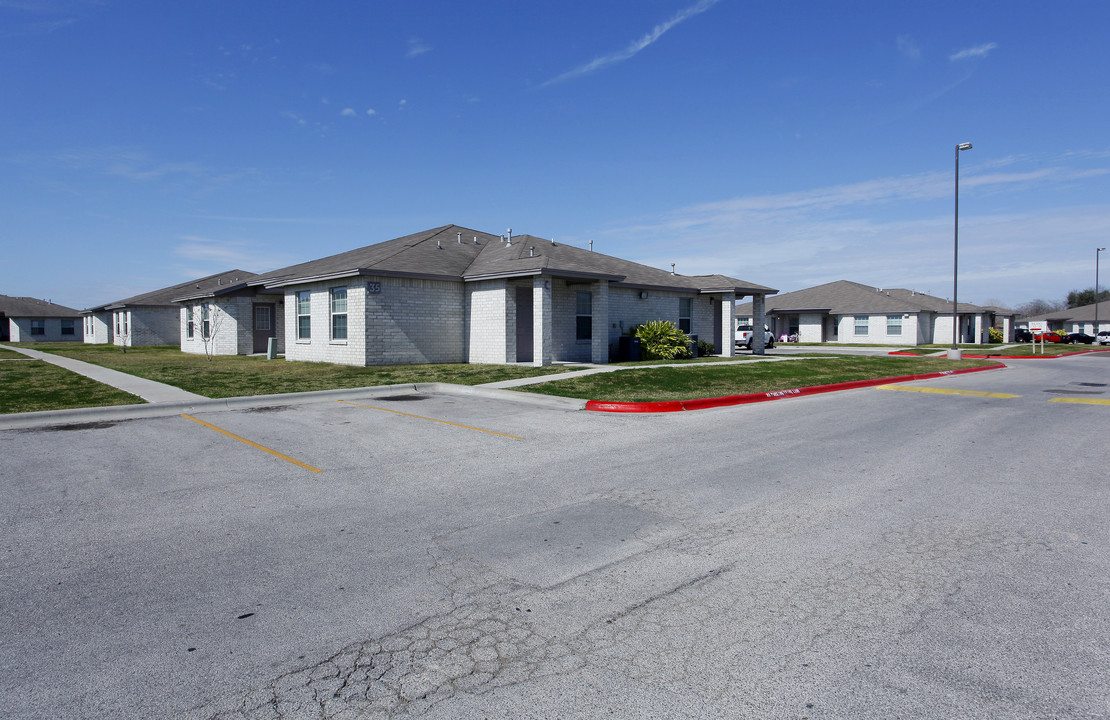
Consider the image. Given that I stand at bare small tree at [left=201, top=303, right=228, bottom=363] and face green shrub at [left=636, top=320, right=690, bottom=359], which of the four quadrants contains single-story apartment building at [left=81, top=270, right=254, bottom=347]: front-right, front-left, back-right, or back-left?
back-left

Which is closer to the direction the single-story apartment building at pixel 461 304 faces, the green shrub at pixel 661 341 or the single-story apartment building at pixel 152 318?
the green shrub

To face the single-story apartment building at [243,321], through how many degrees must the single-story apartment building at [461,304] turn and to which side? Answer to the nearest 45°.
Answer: approximately 180°

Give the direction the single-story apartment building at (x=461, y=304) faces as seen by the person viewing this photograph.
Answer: facing the viewer and to the right of the viewer

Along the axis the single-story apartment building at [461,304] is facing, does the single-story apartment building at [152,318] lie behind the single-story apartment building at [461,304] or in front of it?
behind

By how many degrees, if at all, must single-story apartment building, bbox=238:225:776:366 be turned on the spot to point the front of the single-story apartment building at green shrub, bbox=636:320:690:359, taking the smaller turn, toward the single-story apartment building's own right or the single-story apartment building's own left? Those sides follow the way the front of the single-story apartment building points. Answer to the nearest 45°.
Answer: approximately 45° to the single-story apartment building's own left
